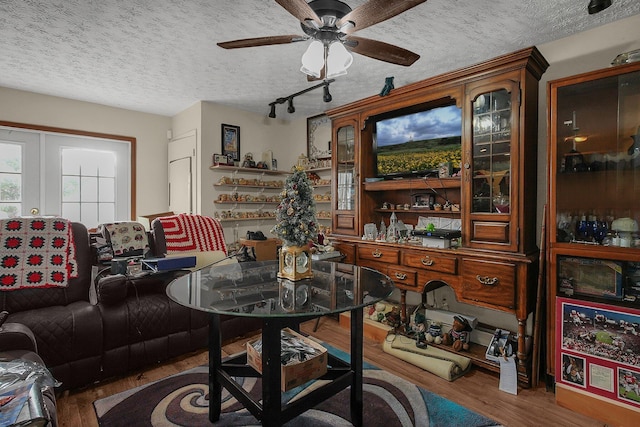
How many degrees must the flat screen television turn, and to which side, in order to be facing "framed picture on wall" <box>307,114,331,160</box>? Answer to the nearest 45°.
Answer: approximately 90° to its right

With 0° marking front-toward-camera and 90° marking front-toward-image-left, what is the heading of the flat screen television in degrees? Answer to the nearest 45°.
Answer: approximately 45°

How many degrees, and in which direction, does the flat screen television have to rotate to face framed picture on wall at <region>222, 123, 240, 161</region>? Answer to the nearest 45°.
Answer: approximately 45° to its right

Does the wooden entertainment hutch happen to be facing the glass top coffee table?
yes

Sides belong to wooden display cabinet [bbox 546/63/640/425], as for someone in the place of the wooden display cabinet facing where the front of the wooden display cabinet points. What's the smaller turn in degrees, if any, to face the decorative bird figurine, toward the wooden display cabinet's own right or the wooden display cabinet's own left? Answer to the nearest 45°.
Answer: approximately 45° to the wooden display cabinet's own right

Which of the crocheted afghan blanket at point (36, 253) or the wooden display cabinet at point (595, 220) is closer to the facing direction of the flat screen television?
the crocheted afghan blanket
